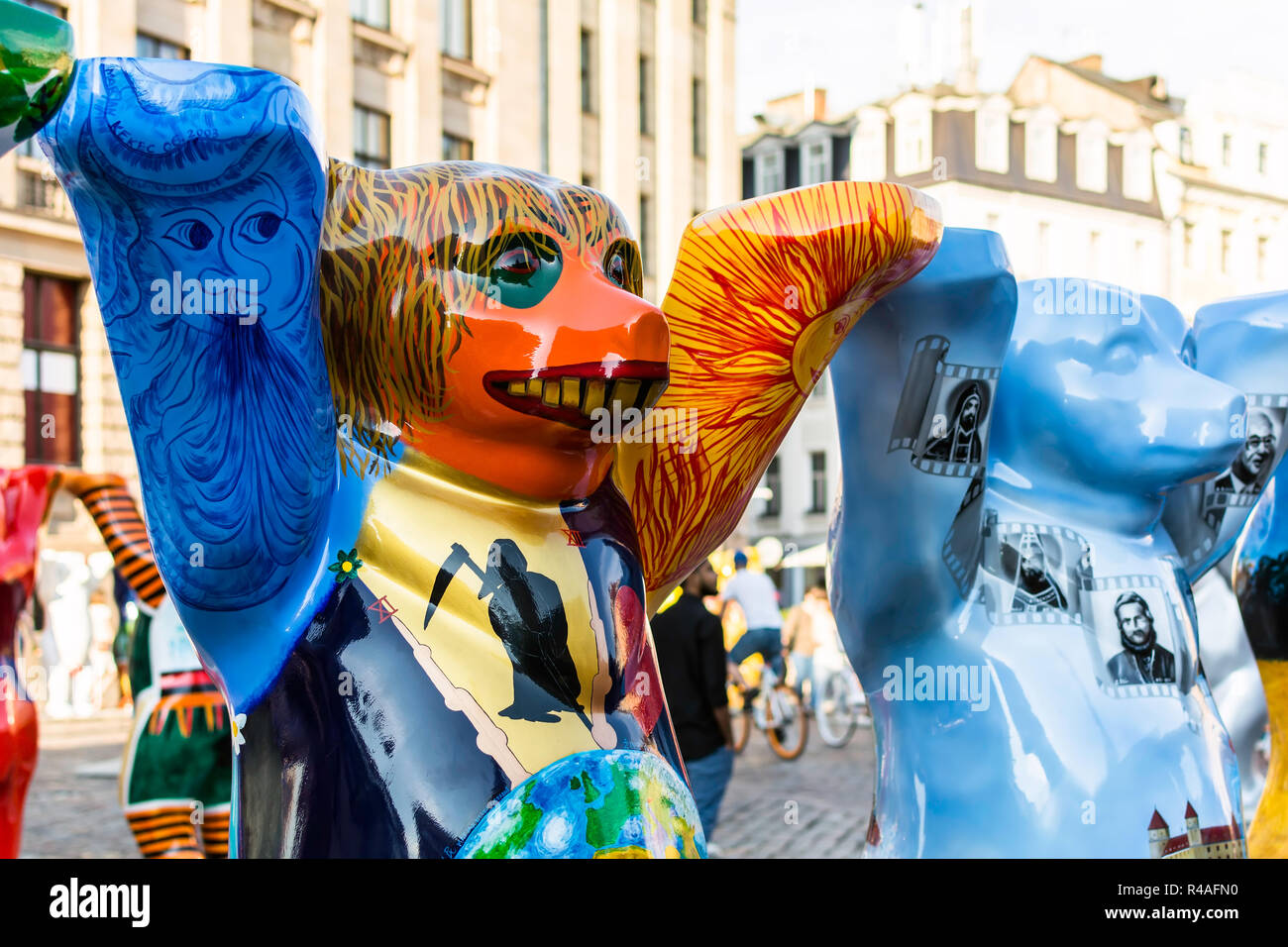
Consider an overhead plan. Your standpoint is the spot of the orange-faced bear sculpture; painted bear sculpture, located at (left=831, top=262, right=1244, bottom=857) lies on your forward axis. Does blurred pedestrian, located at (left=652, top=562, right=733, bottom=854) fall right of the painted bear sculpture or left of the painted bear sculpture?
left

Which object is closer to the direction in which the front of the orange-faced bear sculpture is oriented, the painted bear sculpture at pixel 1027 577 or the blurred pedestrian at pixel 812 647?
the painted bear sculpture

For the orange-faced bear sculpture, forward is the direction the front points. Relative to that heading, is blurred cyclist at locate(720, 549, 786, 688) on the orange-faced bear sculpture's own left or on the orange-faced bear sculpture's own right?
on the orange-faced bear sculpture's own left

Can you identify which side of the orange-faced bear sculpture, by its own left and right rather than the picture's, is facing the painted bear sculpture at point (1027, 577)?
left

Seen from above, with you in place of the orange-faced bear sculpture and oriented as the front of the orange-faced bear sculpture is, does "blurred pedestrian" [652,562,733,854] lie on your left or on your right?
on your left

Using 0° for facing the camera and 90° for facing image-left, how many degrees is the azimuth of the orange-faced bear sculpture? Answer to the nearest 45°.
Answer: approximately 315°

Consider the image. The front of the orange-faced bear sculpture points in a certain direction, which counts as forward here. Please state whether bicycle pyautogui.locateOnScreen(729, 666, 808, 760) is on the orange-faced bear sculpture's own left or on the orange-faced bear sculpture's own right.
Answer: on the orange-faced bear sculpture's own left

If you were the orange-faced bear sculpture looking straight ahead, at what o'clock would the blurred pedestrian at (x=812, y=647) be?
The blurred pedestrian is roughly at 8 o'clock from the orange-faced bear sculpture.
